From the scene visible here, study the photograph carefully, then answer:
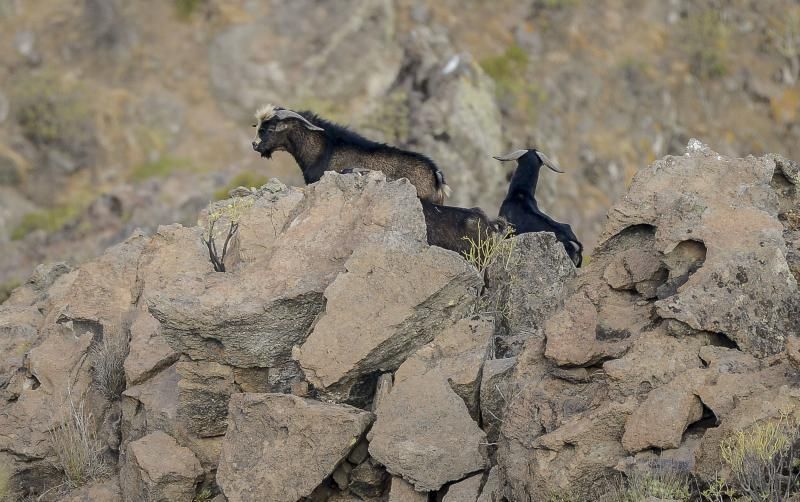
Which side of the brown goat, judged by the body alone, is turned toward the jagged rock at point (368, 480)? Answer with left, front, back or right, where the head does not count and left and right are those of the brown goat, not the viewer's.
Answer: left

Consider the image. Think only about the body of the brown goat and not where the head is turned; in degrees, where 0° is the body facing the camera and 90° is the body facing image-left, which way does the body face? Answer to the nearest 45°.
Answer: approximately 90°

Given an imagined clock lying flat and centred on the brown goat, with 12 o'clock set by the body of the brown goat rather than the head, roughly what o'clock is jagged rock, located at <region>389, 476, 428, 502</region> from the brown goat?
The jagged rock is roughly at 9 o'clock from the brown goat.

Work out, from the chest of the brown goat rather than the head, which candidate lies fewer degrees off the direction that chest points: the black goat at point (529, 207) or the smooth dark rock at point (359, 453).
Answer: the smooth dark rock

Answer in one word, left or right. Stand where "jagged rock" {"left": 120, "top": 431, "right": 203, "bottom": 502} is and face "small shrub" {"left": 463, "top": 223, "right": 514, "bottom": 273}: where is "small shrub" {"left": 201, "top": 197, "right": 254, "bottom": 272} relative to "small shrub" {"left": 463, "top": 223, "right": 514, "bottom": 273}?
left

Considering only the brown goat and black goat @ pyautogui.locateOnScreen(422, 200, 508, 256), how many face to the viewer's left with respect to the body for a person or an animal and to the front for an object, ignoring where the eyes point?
1

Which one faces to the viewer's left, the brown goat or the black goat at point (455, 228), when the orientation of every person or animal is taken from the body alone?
the brown goat

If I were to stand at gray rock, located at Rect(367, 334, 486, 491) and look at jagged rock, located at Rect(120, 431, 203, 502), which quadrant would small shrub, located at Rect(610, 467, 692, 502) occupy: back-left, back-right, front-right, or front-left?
back-left

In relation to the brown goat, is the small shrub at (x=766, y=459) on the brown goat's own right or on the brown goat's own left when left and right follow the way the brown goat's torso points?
on the brown goat's own left

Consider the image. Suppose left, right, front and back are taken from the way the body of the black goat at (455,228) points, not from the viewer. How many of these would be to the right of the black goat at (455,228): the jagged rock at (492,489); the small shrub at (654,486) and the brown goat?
2

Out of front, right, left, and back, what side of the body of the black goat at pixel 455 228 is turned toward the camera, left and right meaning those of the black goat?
right

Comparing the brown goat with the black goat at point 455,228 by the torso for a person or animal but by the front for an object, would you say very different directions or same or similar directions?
very different directions

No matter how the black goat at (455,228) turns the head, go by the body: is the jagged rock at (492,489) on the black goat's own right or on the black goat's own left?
on the black goat's own right
